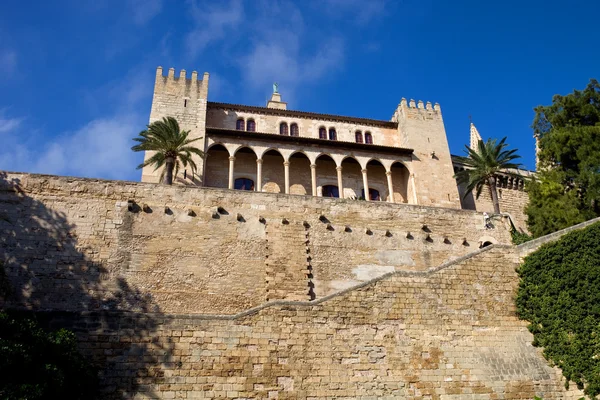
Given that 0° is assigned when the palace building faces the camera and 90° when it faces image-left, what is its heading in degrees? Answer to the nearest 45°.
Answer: approximately 0°

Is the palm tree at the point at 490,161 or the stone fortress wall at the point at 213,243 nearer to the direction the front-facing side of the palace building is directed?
the stone fortress wall

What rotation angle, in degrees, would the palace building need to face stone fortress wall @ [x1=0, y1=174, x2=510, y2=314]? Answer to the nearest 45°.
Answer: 0° — it already faces it

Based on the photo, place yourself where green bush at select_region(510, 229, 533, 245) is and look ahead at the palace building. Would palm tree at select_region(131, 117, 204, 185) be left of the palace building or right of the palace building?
left

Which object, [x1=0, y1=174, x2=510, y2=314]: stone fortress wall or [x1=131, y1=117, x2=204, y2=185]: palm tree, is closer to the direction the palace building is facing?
the stone fortress wall

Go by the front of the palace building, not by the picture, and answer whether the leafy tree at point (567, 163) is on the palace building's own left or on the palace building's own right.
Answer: on the palace building's own left

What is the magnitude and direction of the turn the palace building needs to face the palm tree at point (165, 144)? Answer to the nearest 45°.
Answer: approximately 45° to its right

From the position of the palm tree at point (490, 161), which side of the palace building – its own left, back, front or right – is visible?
left

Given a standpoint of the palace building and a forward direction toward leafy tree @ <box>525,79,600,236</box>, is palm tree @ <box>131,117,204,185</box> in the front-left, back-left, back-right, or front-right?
back-right

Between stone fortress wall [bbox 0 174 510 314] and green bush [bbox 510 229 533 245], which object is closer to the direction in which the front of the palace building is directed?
the stone fortress wall
